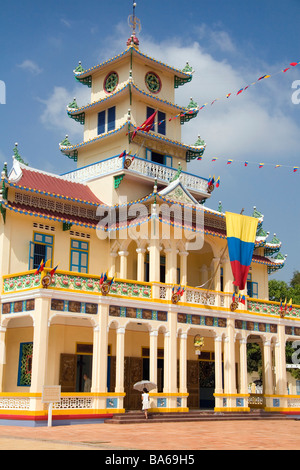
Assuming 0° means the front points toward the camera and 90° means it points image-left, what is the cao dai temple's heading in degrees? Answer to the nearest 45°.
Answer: approximately 315°
